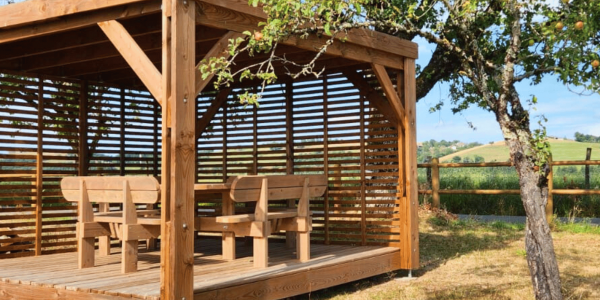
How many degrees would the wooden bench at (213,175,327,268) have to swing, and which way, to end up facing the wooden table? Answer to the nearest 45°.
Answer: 0° — it already faces it

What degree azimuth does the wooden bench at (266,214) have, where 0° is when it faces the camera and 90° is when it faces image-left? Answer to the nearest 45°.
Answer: approximately 135°

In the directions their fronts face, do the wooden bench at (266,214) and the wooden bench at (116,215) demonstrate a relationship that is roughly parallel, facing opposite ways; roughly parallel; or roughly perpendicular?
roughly perpendicular

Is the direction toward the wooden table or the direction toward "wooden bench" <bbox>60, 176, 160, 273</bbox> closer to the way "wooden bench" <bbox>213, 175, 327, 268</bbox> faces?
the wooden table

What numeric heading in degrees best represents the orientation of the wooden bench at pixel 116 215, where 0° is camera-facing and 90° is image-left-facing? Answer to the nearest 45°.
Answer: approximately 225°

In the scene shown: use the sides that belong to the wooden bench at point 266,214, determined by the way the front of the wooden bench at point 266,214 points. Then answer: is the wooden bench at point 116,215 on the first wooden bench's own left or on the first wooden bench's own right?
on the first wooden bench's own left

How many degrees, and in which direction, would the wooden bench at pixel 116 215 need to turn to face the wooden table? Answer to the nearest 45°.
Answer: approximately 45° to its right

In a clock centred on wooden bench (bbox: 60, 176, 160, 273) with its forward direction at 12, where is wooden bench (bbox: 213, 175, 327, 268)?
wooden bench (bbox: 213, 175, 327, 268) is roughly at 2 o'clock from wooden bench (bbox: 60, 176, 160, 273).
